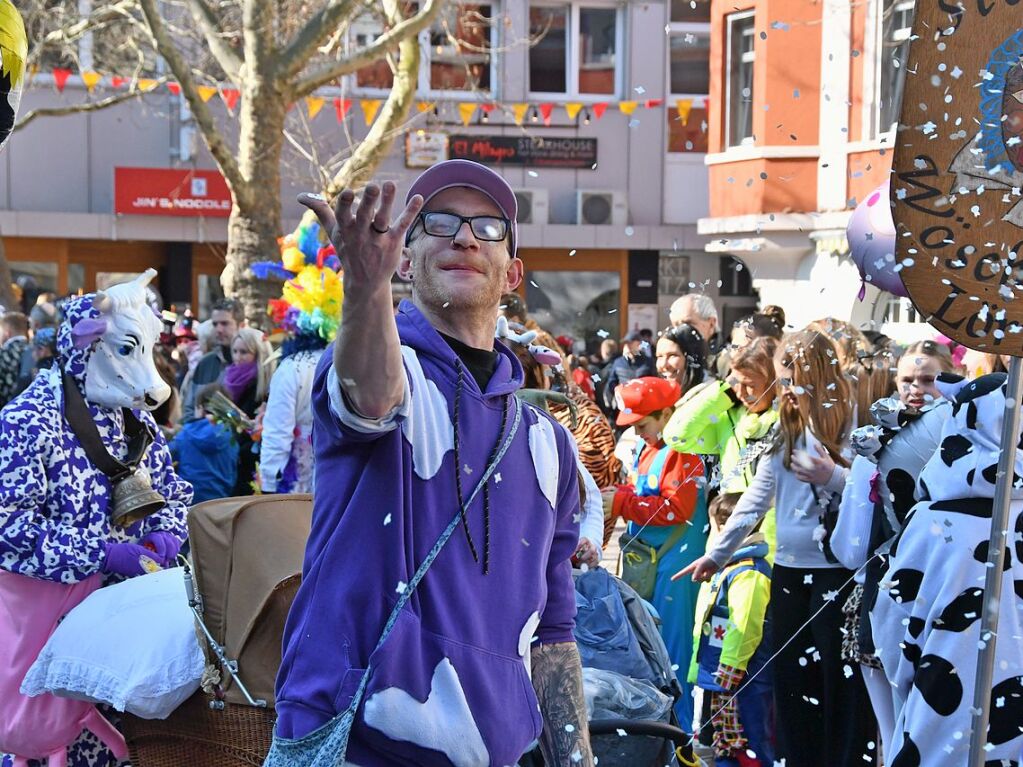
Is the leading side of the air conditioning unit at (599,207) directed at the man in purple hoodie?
yes

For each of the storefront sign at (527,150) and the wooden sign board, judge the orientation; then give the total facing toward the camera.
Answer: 2

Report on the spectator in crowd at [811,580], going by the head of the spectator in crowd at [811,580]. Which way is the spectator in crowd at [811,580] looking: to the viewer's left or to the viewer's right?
to the viewer's left

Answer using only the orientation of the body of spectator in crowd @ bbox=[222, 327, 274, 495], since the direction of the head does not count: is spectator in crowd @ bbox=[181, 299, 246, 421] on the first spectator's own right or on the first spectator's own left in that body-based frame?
on the first spectator's own right

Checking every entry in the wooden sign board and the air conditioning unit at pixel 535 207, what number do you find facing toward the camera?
2

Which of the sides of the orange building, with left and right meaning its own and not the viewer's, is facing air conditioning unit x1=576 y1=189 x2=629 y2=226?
right

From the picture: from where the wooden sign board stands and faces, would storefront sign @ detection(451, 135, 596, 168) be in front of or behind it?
behind
